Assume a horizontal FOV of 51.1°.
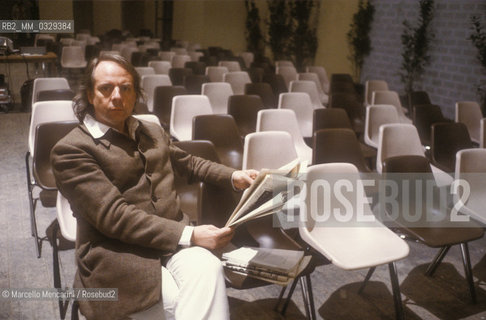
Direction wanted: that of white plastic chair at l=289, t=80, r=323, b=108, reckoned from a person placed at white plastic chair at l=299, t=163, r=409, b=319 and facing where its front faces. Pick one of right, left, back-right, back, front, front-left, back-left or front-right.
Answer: back-left

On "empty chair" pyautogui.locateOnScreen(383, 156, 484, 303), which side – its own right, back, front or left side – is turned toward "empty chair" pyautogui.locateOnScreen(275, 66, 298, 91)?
back

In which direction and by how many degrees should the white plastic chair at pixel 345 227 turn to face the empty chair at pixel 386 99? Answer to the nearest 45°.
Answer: approximately 135° to its left

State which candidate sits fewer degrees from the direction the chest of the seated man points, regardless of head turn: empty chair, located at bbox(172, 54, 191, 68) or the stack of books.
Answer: the stack of books

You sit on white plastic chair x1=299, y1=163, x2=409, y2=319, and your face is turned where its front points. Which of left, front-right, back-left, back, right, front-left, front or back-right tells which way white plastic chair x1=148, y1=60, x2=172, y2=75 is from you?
back

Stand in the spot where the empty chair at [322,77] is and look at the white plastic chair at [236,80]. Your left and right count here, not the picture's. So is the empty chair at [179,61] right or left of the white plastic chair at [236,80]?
right

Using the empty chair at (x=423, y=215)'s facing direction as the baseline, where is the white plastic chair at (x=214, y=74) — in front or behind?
behind

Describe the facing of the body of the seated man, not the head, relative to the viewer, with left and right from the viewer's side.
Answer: facing the viewer and to the right of the viewer

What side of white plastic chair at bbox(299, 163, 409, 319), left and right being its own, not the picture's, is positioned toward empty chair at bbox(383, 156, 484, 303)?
left
